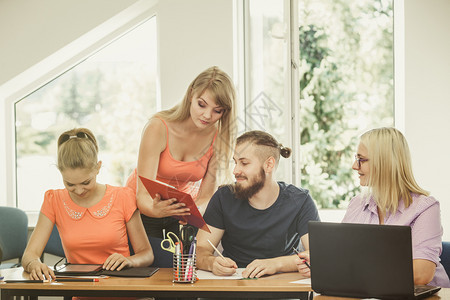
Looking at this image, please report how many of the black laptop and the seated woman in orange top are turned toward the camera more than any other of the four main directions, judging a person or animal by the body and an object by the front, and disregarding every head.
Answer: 1

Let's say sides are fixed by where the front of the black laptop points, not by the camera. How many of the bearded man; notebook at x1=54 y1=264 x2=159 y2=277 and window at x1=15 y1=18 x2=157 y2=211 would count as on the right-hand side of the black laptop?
0

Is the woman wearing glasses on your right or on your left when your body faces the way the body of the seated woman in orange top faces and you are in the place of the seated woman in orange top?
on your left

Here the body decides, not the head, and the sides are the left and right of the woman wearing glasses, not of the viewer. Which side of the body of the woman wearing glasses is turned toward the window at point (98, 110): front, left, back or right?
right

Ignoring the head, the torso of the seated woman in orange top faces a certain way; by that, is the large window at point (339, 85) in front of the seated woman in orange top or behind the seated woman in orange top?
behind

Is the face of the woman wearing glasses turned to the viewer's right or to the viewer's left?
to the viewer's left

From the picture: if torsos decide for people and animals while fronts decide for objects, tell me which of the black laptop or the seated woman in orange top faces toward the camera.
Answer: the seated woman in orange top

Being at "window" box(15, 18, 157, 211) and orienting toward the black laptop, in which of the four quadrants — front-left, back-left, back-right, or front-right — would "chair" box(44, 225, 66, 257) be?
front-right

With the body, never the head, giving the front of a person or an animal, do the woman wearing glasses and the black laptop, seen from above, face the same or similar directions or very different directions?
very different directions

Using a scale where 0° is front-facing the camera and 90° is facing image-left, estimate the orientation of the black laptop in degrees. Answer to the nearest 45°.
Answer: approximately 225°

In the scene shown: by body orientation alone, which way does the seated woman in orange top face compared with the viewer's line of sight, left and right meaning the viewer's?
facing the viewer

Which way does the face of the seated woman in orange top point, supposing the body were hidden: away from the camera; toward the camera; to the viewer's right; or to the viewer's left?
toward the camera

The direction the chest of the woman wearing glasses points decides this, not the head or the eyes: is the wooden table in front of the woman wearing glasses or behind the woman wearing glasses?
in front

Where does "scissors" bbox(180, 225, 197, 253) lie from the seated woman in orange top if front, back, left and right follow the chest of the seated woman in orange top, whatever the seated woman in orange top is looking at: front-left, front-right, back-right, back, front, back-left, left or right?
front-left

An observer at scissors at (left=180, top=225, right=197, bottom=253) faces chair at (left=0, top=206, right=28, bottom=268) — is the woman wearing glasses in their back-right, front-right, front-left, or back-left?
back-right

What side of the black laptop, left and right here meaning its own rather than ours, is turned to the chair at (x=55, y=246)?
left
